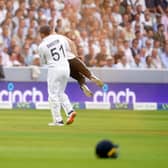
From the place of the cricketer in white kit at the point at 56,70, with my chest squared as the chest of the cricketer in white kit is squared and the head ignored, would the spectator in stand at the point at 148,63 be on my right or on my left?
on my right

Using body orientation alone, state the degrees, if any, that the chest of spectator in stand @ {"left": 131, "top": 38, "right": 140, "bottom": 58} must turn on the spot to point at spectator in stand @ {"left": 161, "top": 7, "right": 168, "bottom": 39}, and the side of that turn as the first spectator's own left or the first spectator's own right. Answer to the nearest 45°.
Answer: approximately 135° to the first spectator's own left

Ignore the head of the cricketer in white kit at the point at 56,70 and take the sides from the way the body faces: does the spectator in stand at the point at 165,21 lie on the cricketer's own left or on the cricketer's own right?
on the cricketer's own right

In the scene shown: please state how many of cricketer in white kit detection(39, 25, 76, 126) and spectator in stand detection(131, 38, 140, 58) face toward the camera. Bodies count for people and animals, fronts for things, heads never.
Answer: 1

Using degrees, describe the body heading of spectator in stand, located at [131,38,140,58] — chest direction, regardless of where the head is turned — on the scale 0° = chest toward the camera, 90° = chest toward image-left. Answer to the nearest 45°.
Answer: approximately 0°

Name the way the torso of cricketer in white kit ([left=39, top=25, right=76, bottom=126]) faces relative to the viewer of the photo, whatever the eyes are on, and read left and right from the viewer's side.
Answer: facing away from the viewer and to the left of the viewer

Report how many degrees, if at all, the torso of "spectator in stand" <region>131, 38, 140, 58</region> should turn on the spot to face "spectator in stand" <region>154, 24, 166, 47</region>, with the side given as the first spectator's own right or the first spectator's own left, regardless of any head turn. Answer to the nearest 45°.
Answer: approximately 135° to the first spectator's own left

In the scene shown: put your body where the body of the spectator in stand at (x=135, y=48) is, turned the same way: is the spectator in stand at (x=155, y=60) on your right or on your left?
on your left
